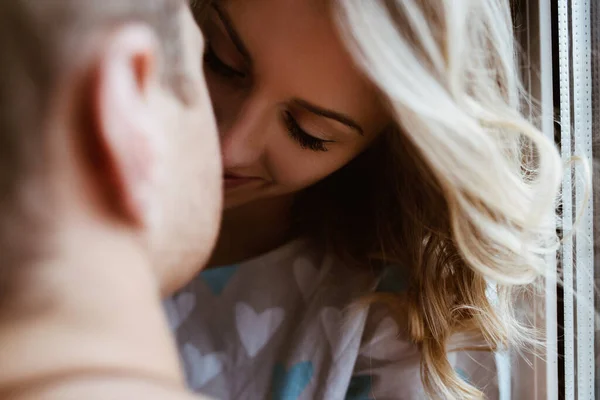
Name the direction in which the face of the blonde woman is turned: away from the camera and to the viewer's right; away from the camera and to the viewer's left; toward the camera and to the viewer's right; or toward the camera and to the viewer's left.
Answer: toward the camera and to the viewer's left

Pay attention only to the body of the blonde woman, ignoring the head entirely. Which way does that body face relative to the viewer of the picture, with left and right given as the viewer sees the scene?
facing the viewer and to the left of the viewer
